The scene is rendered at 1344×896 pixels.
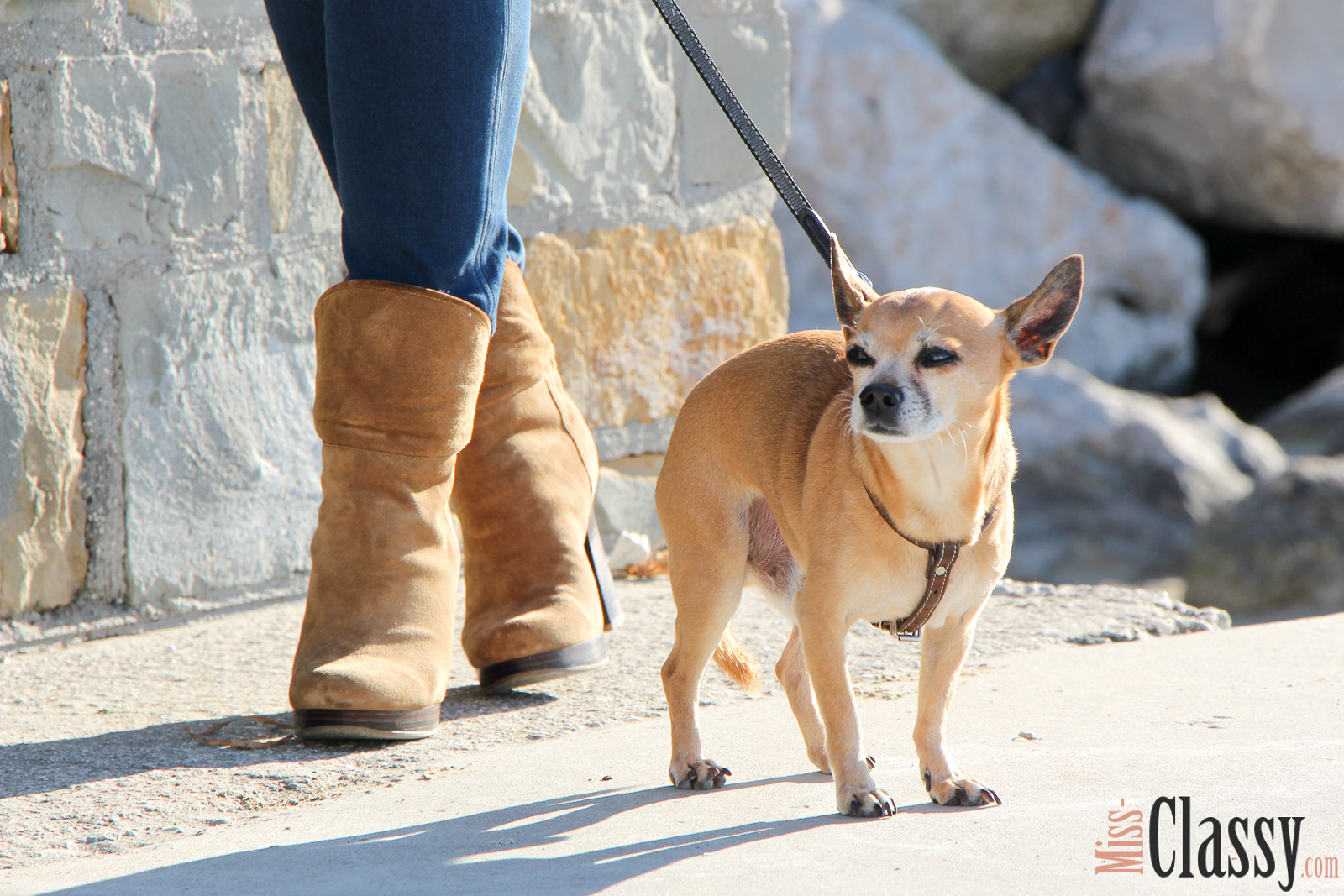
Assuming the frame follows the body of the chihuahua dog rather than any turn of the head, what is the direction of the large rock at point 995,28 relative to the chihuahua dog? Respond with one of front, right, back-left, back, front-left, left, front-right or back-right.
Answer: back-left

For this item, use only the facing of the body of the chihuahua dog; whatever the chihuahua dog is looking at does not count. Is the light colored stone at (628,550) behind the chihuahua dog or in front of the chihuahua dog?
behind

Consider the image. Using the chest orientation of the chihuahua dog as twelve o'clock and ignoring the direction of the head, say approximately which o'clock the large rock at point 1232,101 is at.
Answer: The large rock is roughly at 8 o'clock from the chihuahua dog.

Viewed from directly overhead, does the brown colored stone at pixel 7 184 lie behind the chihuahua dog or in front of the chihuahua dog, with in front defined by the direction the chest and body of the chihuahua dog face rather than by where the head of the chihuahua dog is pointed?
behind

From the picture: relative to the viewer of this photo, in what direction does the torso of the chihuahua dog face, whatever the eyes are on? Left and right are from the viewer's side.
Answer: facing the viewer and to the right of the viewer

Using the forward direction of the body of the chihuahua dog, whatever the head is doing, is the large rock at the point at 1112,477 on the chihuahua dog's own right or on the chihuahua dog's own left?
on the chihuahua dog's own left

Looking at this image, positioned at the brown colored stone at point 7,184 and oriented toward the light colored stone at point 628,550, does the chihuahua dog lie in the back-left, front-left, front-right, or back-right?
front-right
